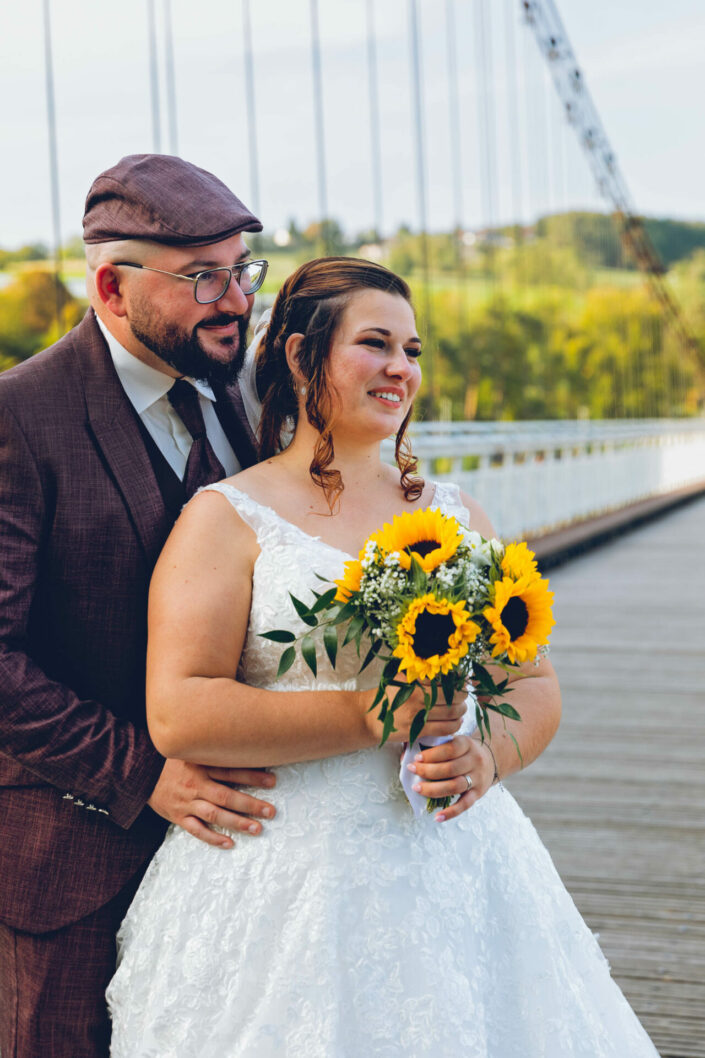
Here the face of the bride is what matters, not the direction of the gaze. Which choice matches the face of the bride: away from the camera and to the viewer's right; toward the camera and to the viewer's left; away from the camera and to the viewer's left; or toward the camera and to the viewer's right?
toward the camera and to the viewer's right

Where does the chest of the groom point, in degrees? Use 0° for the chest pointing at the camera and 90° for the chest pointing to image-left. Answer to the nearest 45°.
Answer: approximately 315°

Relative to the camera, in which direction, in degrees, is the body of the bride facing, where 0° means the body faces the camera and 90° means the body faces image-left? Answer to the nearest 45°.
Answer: approximately 315°

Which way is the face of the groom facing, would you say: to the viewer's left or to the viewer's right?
to the viewer's right
